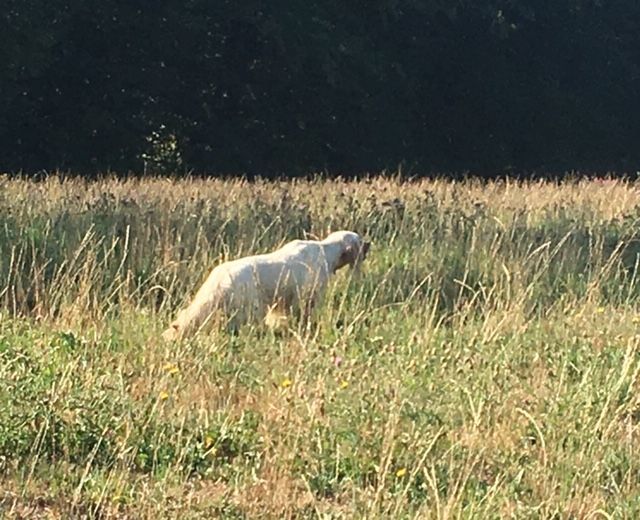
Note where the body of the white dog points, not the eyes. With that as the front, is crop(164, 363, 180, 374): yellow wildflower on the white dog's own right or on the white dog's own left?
on the white dog's own right

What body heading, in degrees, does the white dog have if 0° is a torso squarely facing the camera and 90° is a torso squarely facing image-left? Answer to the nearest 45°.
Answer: approximately 270°

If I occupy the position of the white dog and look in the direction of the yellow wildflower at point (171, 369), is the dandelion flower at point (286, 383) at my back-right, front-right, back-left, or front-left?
front-left

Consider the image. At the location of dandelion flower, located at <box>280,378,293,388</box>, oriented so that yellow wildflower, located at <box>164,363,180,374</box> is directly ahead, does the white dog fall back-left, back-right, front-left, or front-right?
front-right

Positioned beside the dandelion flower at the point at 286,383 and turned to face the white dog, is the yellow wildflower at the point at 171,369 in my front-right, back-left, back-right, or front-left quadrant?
front-left

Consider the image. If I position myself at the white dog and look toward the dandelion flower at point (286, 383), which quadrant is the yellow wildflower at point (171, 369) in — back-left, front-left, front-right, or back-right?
front-right

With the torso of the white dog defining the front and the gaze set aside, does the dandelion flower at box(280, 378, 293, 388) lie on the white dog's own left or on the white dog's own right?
on the white dog's own right
